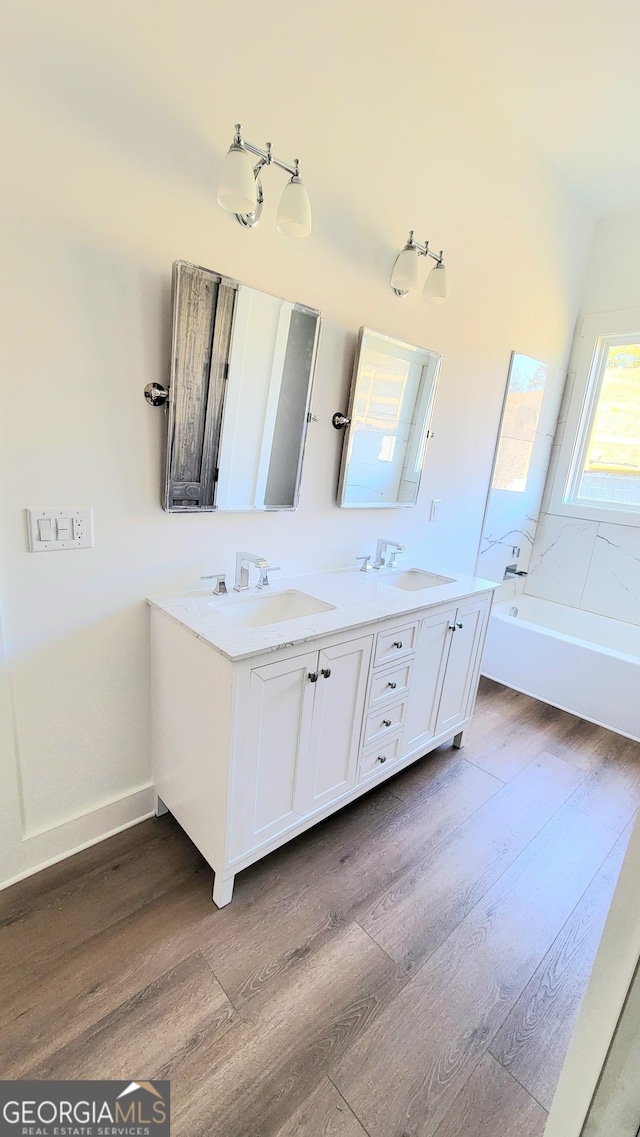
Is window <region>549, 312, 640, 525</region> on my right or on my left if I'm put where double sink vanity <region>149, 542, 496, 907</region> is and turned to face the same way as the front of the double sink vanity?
on my left

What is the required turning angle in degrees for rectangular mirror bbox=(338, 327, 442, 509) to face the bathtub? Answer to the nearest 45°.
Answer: approximately 90° to its left

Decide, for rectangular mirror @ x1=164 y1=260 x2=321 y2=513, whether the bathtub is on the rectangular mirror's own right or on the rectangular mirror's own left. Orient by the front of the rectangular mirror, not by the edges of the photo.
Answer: on the rectangular mirror's own left

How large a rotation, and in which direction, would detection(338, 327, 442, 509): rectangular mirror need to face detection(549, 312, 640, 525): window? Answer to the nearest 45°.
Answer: approximately 90° to its left

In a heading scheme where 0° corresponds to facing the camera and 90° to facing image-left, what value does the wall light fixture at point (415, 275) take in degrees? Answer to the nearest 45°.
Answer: approximately 315°

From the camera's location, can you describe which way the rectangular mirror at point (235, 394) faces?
facing the viewer and to the right of the viewer

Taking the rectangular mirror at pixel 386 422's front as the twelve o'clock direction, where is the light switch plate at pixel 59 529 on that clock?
The light switch plate is roughly at 3 o'clock from the rectangular mirror.

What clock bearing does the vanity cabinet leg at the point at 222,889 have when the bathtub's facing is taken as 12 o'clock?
The vanity cabinet leg is roughly at 11 o'clock from the bathtub.
